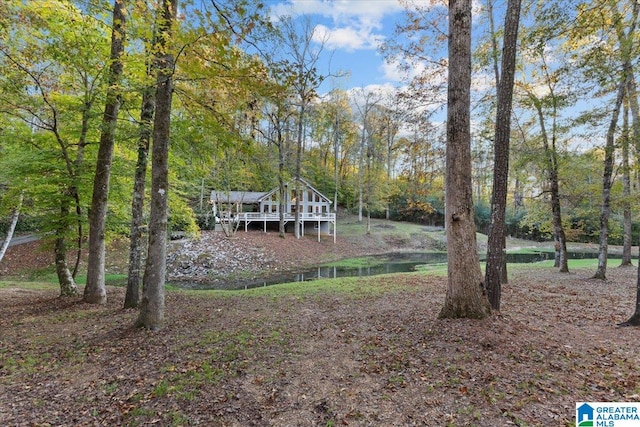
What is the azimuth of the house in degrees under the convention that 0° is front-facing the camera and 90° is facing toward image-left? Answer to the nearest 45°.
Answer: approximately 0°

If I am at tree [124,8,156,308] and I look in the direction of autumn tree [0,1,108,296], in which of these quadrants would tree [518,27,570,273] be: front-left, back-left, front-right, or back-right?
back-right

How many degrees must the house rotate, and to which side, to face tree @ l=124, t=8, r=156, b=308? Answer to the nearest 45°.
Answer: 0° — it already faces it
